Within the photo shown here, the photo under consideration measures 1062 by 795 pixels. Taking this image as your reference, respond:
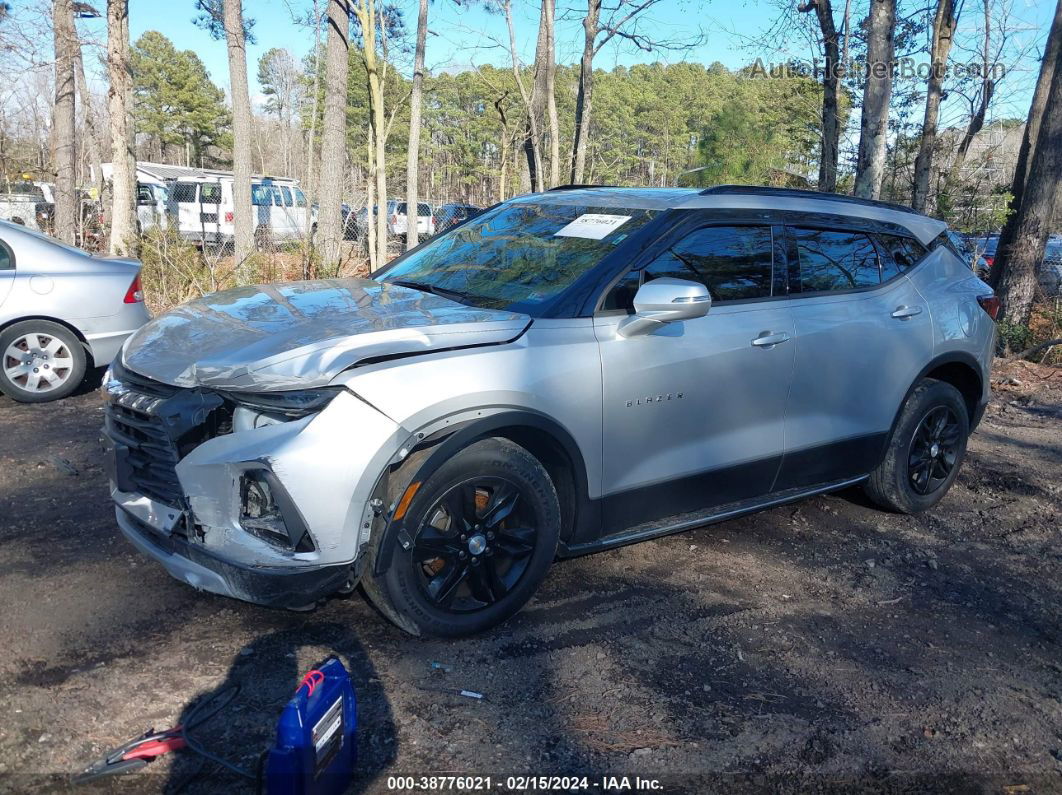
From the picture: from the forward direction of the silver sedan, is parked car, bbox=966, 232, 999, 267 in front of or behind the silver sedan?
behind

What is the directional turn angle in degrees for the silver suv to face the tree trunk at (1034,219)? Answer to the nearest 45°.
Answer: approximately 180°

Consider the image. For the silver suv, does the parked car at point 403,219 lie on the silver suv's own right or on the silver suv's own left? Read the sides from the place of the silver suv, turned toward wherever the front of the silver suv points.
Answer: on the silver suv's own right

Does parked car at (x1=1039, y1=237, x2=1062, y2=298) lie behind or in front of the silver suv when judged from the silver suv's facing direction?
behind

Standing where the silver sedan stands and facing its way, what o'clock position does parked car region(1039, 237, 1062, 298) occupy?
The parked car is roughly at 6 o'clock from the silver sedan.

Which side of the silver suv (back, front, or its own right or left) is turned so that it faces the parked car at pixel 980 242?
back

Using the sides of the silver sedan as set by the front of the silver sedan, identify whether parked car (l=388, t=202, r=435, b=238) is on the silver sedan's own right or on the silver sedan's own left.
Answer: on the silver sedan's own right

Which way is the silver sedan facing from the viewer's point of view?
to the viewer's left

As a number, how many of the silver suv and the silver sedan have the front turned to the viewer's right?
0

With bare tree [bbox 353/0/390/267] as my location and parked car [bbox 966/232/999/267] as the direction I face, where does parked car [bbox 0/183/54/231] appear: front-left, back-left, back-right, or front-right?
back-left

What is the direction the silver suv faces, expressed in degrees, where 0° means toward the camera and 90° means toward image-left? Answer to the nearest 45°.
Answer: approximately 45°

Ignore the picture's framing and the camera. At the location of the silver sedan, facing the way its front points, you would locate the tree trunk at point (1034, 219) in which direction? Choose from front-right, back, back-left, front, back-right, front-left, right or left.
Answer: back

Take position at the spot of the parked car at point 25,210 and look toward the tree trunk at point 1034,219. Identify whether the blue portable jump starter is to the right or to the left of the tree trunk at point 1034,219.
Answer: right
